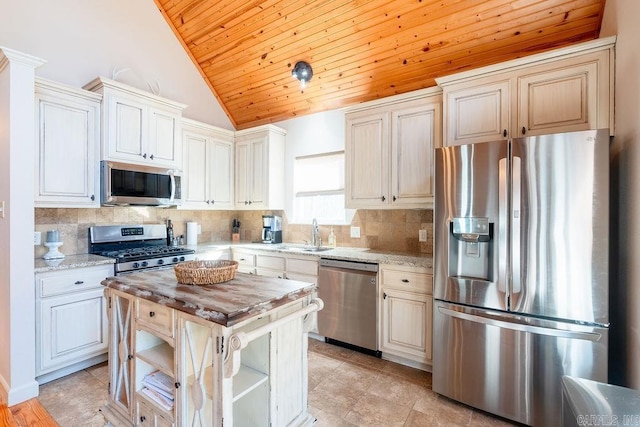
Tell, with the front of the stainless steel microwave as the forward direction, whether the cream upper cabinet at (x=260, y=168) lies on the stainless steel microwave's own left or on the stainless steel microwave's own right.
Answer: on the stainless steel microwave's own left

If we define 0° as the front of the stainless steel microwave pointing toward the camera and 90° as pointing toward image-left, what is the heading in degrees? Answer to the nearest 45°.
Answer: approximately 315°

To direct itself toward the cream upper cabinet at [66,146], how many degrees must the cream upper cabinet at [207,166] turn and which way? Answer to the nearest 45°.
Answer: approximately 90° to its right

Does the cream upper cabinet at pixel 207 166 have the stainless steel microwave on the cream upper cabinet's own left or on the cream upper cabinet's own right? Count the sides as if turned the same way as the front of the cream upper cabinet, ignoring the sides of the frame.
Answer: on the cream upper cabinet's own right

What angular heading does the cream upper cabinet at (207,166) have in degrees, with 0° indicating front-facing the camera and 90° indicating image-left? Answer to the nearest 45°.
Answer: approximately 315°

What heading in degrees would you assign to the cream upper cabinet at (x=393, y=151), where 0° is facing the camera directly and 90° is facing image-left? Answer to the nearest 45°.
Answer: approximately 45°

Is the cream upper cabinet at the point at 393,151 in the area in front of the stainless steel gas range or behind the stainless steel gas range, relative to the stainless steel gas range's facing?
in front

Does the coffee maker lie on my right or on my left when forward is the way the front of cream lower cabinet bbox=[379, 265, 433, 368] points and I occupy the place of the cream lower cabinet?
on my right

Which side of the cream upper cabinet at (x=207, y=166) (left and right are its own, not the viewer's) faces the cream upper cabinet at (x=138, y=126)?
right
